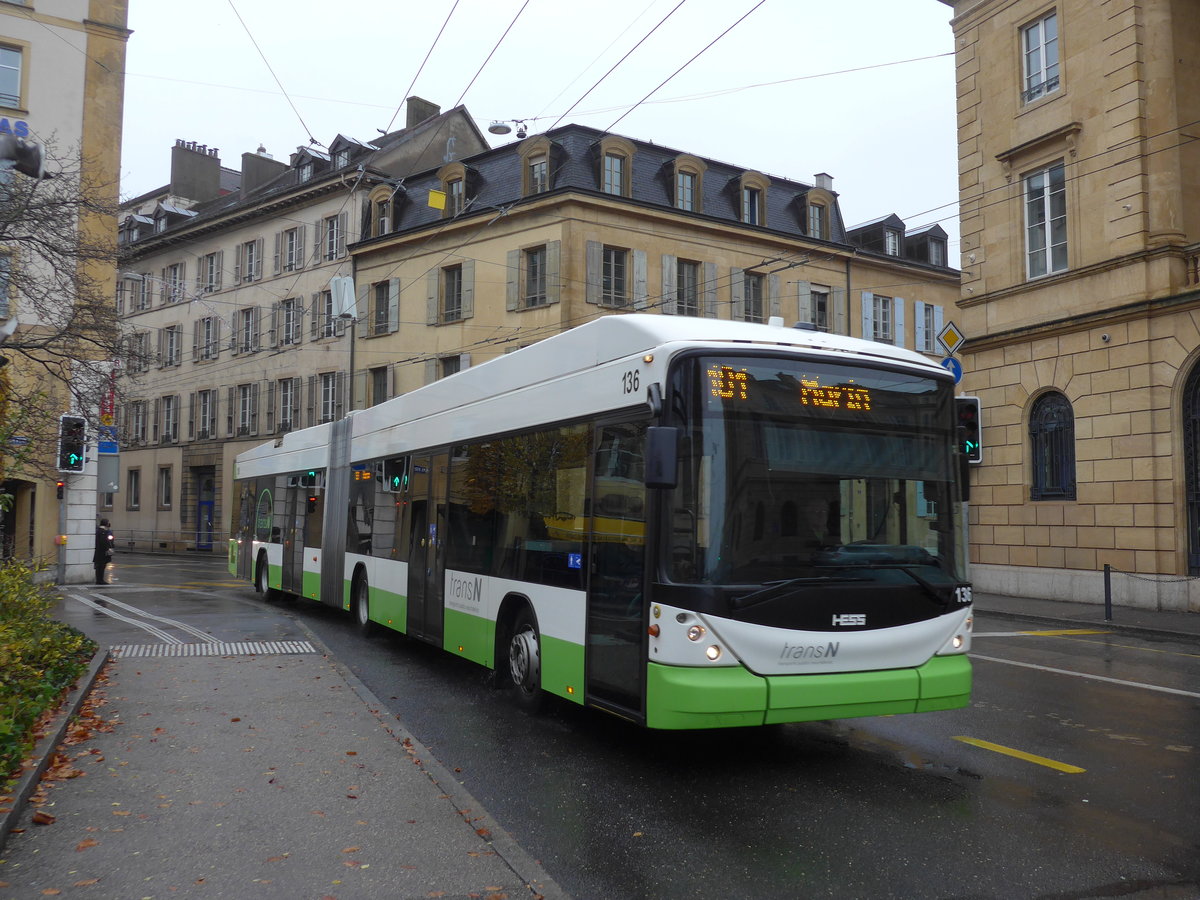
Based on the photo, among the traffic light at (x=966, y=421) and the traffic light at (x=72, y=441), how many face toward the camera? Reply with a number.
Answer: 2

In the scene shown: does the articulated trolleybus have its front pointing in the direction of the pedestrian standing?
no

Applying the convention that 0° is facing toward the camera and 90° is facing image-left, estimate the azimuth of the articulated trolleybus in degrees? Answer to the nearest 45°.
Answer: approximately 315°

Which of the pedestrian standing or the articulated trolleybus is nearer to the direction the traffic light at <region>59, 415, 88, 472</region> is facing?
the articulated trolleybus

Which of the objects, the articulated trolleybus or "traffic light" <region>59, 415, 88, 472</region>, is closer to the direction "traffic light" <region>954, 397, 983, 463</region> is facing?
the articulated trolleybus

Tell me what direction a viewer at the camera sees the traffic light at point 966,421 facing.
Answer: facing the viewer

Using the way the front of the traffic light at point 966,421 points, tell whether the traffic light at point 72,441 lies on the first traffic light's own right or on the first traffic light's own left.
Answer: on the first traffic light's own right

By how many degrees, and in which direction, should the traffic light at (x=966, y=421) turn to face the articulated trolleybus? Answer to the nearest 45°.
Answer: approximately 45° to its right

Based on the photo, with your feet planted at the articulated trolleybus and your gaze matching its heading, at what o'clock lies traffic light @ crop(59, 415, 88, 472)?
The traffic light is roughly at 6 o'clock from the articulated trolleybus.

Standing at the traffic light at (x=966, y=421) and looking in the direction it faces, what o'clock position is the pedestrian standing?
The pedestrian standing is roughly at 4 o'clock from the traffic light.

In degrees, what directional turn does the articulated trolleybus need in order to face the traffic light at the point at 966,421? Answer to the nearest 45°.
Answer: approximately 90° to its left

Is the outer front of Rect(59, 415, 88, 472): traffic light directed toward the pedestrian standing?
no
